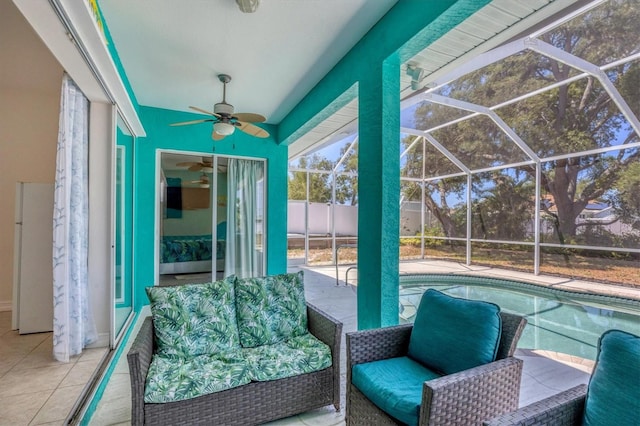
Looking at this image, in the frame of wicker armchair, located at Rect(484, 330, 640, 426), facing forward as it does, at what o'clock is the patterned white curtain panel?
The patterned white curtain panel is roughly at 1 o'clock from the wicker armchair.

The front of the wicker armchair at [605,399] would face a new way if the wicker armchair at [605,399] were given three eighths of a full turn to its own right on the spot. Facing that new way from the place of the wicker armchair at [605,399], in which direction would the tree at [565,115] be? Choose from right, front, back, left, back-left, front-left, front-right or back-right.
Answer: front

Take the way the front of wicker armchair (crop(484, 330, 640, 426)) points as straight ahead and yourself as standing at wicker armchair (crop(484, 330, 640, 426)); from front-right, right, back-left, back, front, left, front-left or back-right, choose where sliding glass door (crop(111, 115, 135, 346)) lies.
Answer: front-right

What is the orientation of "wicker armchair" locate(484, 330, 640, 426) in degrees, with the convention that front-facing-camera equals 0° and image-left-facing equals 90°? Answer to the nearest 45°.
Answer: approximately 45°

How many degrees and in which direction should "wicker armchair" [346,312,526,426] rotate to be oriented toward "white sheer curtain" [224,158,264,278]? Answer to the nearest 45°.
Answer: approximately 90° to its right

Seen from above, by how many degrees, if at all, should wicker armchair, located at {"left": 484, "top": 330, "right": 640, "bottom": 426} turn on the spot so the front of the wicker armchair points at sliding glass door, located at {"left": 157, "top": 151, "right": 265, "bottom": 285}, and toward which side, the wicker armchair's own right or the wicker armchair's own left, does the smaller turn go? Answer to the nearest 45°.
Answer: approximately 45° to the wicker armchair's own right

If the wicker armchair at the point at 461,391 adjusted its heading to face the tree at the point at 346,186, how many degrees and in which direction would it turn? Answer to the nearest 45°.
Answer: approximately 135° to its right

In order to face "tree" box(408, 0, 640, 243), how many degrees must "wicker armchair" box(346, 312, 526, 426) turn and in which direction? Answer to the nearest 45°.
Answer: approximately 180°

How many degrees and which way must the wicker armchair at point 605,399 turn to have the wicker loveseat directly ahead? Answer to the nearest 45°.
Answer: approximately 45° to its right

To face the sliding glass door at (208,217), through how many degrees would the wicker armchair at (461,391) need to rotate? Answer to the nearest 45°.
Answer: approximately 90° to its right

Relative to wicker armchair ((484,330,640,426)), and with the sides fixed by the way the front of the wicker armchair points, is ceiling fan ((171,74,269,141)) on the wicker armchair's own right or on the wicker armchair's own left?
on the wicker armchair's own right

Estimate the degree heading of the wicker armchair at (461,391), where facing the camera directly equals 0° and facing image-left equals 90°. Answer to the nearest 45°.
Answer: approximately 45°

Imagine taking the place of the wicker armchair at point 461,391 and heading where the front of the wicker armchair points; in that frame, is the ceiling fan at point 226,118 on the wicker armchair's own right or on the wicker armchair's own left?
on the wicker armchair's own right
